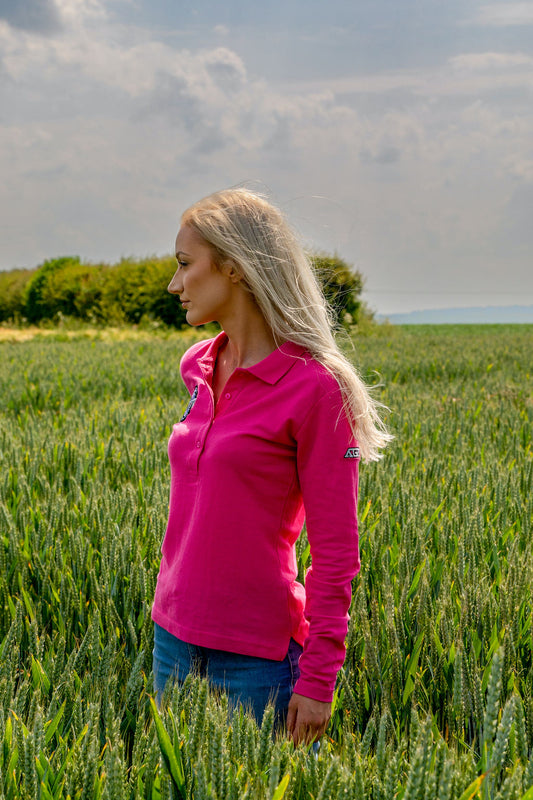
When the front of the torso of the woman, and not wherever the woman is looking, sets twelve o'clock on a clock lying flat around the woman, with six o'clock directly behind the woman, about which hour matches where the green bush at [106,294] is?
The green bush is roughly at 4 o'clock from the woman.

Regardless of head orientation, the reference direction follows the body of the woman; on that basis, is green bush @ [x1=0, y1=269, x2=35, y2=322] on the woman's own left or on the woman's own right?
on the woman's own right

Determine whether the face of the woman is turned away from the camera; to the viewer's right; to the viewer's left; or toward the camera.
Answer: to the viewer's left

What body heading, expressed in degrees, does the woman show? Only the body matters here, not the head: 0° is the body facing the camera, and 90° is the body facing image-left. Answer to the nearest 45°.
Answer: approximately 45°
